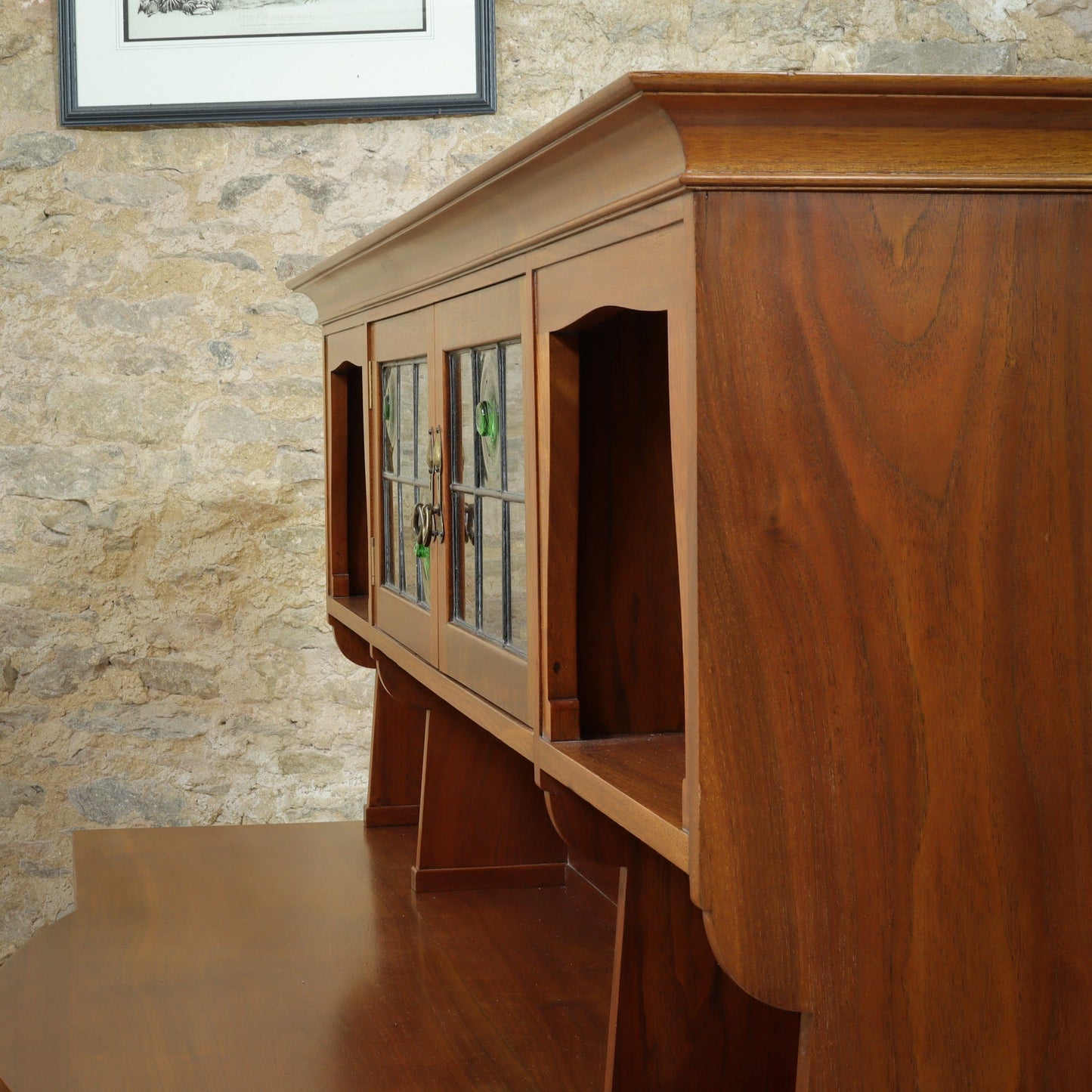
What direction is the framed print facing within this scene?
toward the camera

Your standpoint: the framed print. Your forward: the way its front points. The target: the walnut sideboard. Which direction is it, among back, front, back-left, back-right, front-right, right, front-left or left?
front
